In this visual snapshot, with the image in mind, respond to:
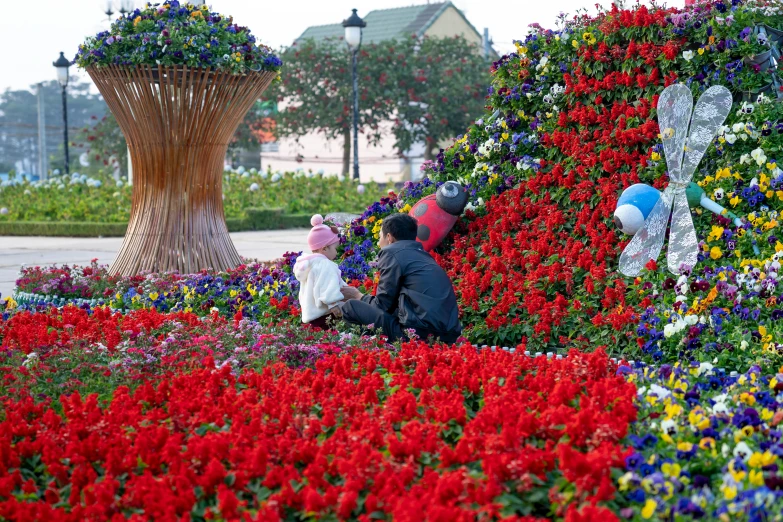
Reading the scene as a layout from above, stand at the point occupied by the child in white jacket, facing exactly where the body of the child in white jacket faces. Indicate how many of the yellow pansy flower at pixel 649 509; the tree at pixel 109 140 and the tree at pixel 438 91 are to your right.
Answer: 1

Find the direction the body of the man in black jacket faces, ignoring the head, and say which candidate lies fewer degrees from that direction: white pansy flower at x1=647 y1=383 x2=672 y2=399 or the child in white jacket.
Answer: the child in white jacket

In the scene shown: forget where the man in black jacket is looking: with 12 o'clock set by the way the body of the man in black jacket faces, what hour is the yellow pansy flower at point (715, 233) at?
The yellow pansy flower is roughly at 4 o'clock from the man in black jacket.

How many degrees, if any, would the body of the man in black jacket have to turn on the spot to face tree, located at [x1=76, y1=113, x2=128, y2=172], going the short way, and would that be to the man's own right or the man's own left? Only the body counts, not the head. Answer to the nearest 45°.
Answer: approximately 45° to the man's own right

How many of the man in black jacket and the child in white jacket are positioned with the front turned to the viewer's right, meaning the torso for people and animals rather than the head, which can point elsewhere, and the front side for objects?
1

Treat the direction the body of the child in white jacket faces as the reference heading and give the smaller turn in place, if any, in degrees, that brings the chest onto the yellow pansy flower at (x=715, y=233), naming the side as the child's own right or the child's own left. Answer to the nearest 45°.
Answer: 0° — they already face it

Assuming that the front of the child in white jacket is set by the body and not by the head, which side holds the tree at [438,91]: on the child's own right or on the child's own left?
on the child's own left

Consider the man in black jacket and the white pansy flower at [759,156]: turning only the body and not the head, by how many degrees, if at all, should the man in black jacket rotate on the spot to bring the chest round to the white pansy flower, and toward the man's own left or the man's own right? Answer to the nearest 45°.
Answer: approximately 135° to the man's own right

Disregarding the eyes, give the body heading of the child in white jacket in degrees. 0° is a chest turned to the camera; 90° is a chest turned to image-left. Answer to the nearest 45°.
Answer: approximately 270°

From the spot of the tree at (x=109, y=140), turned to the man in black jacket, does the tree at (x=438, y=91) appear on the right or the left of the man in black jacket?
left

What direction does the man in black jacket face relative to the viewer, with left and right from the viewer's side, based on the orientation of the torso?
facing away from the viewer and to the left of the viewer

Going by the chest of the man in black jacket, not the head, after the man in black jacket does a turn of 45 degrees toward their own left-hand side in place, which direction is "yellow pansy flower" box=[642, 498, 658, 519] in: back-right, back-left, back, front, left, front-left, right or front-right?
left

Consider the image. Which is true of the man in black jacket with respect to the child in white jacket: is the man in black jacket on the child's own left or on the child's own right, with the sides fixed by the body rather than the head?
on the child's own right

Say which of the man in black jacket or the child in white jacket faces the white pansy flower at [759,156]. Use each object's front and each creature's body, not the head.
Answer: the child in white jacket

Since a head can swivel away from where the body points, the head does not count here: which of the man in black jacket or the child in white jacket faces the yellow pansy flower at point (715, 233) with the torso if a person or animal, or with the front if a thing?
the child in white jacket

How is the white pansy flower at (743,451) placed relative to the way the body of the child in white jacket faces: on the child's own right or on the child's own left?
on the child's own right
